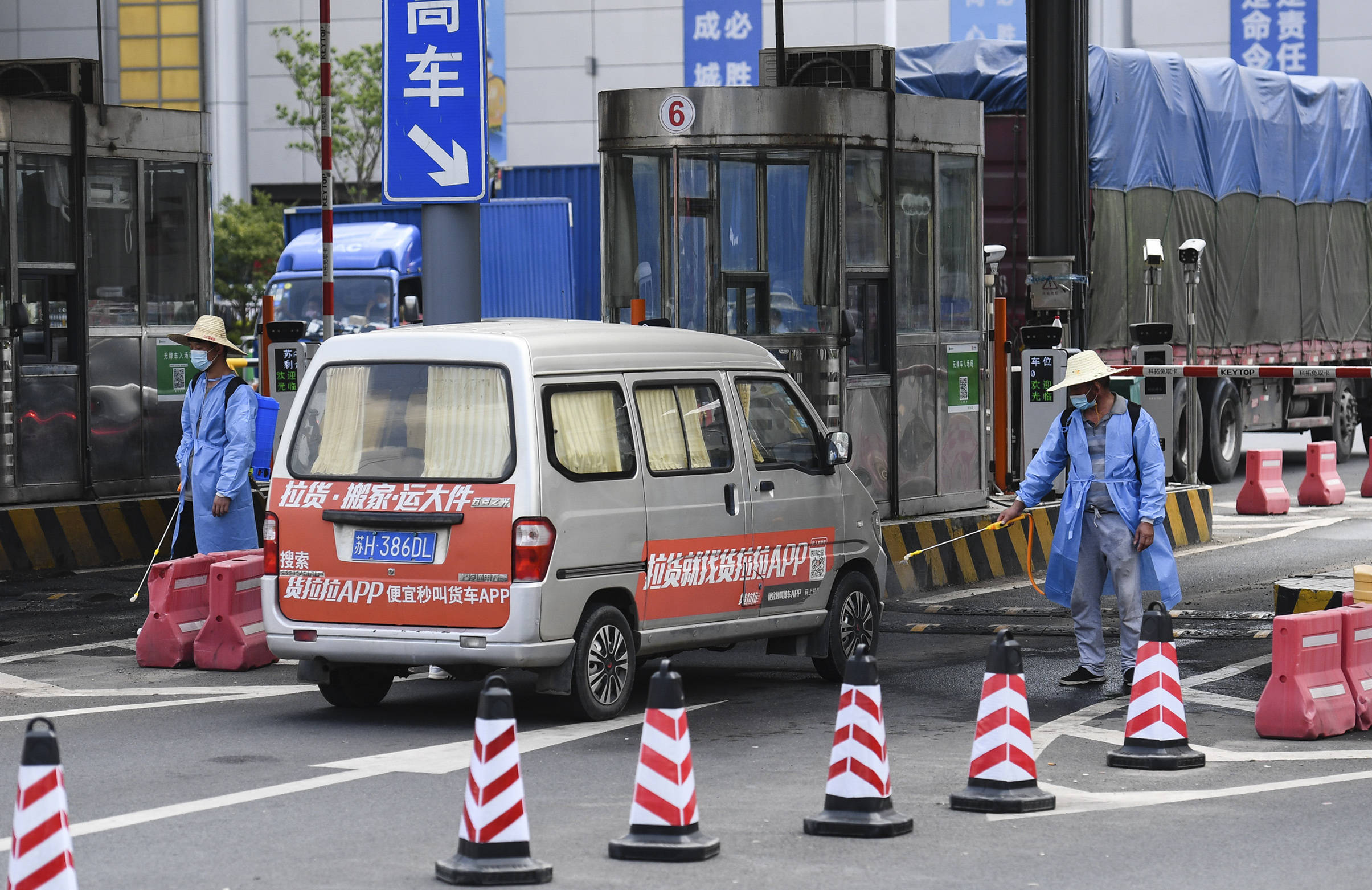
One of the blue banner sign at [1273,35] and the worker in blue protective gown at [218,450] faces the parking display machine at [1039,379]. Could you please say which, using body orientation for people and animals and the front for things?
the blue banner sign

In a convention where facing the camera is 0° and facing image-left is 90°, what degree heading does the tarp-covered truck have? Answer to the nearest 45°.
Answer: approximately 225°

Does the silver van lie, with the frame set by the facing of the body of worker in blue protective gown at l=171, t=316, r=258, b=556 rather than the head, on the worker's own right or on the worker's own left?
on the worker's own left

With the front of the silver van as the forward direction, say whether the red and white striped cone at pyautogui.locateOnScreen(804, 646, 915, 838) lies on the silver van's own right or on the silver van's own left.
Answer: on the silver van's own right

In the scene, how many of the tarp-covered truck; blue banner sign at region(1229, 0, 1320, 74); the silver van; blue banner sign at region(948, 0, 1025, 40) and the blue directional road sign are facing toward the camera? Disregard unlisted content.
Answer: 3

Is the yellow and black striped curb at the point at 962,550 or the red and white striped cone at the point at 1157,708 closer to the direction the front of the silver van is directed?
the yellow and black striped curb

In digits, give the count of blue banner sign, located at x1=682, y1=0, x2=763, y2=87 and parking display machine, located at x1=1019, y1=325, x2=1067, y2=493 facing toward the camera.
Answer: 2

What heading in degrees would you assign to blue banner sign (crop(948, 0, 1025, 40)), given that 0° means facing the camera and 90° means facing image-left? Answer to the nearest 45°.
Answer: approximately 0°

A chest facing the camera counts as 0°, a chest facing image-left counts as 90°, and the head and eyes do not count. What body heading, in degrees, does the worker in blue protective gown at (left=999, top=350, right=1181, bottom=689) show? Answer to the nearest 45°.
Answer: approximately 45°

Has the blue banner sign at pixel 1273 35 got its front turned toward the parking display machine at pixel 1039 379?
yes

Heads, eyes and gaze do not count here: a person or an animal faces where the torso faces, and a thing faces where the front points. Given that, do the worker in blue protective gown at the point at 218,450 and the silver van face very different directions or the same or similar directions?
very different directions

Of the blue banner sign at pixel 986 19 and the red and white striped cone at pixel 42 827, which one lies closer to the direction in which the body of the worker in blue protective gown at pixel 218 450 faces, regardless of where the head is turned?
the red and white striped cone
